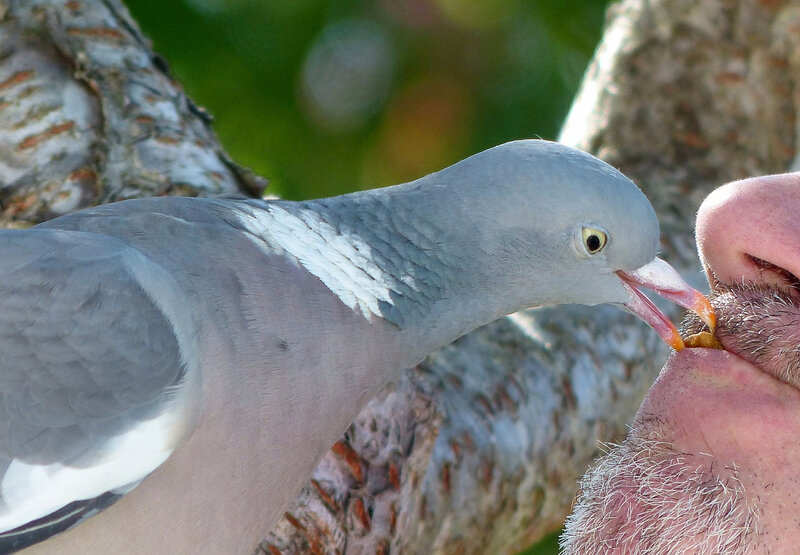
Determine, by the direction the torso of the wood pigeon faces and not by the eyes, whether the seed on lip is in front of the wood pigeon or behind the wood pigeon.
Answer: in front

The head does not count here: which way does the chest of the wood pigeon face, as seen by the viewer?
to the viewer's right
